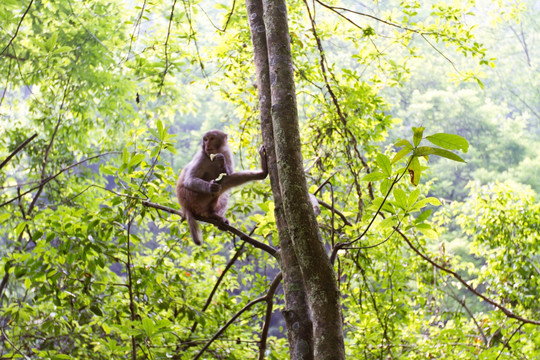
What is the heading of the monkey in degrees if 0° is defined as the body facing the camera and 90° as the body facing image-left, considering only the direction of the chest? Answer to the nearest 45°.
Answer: approximately 315°
